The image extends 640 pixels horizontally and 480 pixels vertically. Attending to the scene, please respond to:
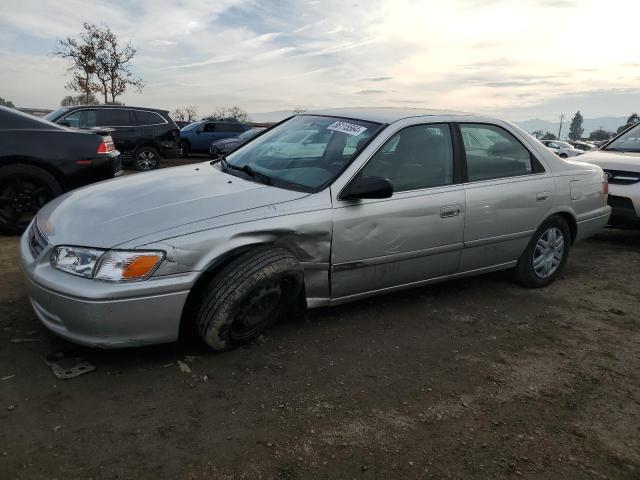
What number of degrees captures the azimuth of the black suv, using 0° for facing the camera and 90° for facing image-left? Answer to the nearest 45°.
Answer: approximately 90°

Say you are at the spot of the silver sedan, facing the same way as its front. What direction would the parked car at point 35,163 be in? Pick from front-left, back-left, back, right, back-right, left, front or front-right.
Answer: right

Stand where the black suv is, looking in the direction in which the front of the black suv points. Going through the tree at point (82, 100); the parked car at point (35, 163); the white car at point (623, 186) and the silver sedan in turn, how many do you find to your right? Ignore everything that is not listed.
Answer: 1

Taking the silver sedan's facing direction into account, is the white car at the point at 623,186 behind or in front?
behind

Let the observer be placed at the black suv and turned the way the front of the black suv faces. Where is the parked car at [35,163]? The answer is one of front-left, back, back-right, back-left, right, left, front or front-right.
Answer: left

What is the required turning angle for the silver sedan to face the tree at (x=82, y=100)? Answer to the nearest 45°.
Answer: approximately 90° to its right

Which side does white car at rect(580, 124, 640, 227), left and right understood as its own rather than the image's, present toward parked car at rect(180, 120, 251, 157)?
right

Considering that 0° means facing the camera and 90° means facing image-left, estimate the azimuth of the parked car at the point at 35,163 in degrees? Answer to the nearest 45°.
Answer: approximately 90°

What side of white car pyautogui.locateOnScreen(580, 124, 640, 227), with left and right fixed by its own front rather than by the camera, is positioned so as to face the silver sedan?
front

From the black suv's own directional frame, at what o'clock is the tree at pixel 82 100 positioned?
The tree is roughly at 3 o'clock from the black suv.
